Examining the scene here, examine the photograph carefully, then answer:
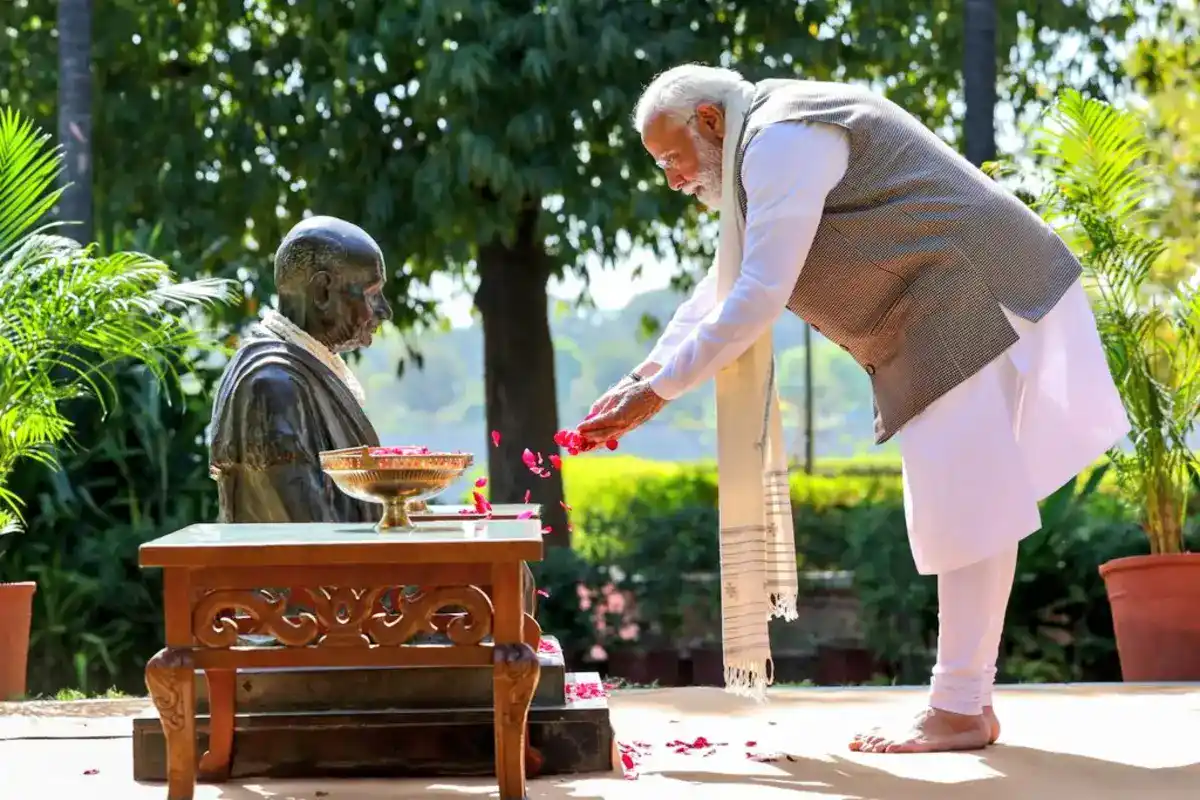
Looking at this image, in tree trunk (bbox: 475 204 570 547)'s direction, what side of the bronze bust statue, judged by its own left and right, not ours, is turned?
left

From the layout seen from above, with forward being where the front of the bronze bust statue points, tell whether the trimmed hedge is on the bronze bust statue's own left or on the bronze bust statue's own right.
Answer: on the bronze bust statue's own left

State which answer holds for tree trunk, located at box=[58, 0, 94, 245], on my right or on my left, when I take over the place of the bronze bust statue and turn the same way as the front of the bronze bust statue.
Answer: on my left

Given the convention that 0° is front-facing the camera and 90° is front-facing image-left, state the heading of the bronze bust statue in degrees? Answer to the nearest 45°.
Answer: approximately 270°

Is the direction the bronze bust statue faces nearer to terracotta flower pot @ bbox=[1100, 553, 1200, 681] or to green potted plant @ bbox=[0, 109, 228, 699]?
the terracotta flower pot

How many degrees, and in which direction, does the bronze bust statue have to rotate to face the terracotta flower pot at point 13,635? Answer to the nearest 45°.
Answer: approximately 135° to its left
